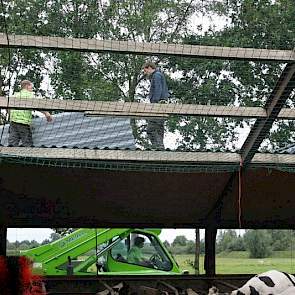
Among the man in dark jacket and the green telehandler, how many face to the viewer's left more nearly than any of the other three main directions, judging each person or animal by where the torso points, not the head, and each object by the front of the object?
1

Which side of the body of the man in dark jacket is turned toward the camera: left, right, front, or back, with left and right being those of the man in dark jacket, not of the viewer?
left
